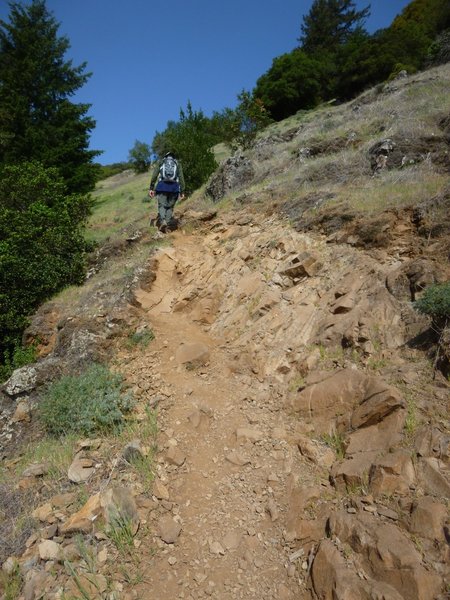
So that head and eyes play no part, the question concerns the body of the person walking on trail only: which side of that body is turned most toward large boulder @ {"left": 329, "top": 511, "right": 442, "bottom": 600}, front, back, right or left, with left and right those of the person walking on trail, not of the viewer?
back

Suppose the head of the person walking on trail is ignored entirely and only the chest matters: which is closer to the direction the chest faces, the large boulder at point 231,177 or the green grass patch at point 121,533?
the large boulder

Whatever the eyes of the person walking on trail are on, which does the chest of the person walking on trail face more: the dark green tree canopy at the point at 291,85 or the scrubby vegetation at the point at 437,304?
the dark green tree canopy

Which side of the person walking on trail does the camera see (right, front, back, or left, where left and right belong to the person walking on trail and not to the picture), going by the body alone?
back

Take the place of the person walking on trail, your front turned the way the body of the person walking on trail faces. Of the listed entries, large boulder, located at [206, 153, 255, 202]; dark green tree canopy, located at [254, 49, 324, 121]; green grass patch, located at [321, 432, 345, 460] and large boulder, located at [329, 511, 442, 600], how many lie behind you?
2

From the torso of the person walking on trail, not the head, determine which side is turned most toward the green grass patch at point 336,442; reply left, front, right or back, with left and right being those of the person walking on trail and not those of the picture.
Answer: back

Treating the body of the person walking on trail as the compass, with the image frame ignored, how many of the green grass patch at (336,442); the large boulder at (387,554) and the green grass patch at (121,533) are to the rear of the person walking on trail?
3

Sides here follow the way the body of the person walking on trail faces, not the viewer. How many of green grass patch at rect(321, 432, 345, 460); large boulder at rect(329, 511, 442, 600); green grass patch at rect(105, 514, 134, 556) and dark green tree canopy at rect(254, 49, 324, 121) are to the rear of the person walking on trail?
3

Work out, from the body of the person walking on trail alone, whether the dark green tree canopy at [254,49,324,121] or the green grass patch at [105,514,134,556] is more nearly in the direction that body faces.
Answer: the dark green tree canopy

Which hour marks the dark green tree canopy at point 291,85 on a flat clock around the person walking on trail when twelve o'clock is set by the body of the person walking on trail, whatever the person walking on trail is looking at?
The dark green tree canopy is roughly at 1 o'clock from the person walking on trail.

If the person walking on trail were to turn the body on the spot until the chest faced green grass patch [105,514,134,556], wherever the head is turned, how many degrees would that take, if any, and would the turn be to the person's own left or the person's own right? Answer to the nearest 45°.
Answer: approximately 180°

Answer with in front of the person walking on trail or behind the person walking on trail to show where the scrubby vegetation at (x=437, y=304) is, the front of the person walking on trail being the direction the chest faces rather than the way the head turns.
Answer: behind

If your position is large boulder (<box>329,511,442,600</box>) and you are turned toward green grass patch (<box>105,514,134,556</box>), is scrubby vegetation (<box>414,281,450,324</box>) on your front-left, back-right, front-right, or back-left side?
back-right
